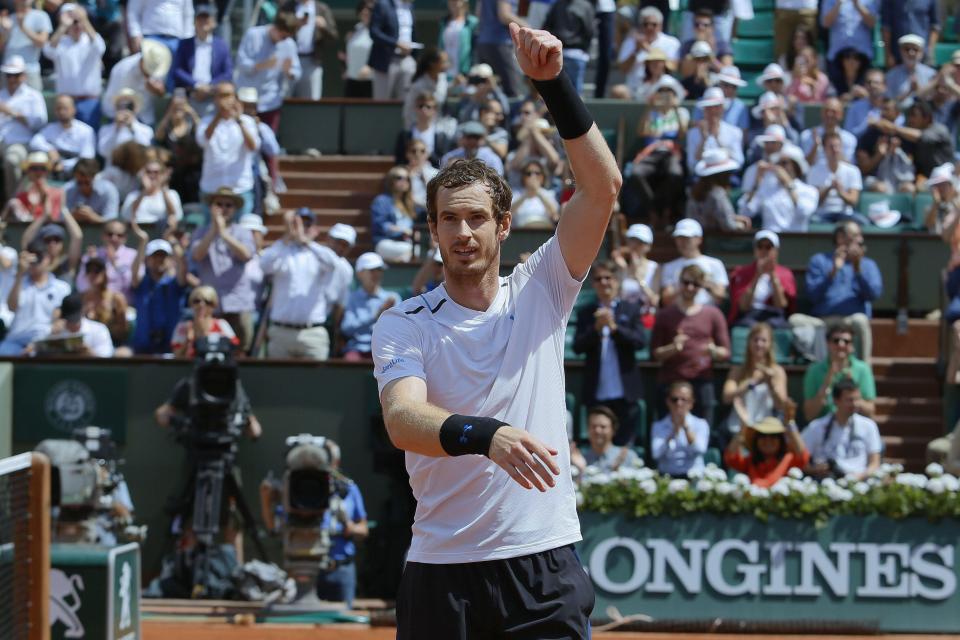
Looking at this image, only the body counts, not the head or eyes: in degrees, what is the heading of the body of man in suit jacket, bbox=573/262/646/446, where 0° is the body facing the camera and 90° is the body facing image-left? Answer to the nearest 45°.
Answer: approximately 0°

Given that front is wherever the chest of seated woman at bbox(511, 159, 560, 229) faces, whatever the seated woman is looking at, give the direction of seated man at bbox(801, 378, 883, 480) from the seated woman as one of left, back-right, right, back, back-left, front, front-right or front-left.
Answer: front-left

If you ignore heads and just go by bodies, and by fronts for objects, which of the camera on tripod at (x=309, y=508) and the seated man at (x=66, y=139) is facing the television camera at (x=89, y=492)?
the seated man

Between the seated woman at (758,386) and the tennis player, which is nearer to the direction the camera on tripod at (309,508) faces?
the tennis player

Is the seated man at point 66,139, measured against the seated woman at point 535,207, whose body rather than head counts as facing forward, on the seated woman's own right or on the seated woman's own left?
on the seated woman's own right

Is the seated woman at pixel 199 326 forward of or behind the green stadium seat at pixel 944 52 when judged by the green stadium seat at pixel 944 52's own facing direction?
forward

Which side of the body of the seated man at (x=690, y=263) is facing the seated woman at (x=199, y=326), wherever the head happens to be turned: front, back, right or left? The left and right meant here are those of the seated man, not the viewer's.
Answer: right

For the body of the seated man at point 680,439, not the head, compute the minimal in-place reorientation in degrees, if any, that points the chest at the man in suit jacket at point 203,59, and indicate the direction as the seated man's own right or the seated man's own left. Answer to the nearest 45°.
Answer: approximately 135° to the seated man's own right

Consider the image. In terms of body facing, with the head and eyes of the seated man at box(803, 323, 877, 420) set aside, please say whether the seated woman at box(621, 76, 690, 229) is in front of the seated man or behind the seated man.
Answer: behind

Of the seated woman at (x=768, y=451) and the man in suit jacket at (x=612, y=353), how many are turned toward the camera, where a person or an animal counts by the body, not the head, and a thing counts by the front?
2

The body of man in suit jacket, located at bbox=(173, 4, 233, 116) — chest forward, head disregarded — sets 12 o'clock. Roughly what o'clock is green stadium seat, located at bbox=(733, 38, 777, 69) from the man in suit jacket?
The green stadium seat is roughly at 9 o'clock from the man in suit jacket.
